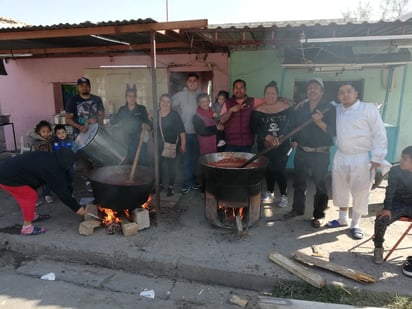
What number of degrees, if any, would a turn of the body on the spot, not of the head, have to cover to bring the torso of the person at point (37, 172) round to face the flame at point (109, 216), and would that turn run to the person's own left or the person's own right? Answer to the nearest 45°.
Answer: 0° — they already face it

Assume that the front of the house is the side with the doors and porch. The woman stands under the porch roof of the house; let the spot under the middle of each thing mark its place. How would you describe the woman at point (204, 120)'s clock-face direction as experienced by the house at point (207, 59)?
The woman is roughly at 12 o'clock from the house.

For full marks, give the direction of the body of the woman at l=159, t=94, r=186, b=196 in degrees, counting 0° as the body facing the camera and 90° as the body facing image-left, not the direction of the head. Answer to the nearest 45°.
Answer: approximately 0°

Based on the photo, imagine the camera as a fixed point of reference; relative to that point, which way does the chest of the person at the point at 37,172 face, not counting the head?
to the viewer's right

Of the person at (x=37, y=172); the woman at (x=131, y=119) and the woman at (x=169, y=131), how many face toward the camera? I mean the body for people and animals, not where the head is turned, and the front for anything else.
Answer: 2

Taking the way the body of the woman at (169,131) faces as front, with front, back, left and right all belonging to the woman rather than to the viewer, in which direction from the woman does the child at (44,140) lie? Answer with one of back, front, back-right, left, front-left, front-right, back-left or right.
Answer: right

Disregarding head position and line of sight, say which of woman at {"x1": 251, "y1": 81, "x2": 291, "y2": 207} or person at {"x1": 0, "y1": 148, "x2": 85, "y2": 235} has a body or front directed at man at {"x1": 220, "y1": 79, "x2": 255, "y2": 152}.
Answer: person at {"x1": 0, "y1": 148, "x2": 85, "y2": 235}

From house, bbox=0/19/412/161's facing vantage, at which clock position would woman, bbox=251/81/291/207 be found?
The woman is roughly at 11 o'clock from the house.

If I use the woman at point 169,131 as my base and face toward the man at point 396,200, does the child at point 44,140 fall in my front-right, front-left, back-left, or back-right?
back-right

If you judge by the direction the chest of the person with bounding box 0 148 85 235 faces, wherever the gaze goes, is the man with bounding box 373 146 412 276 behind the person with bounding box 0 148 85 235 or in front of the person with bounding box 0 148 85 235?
in front
